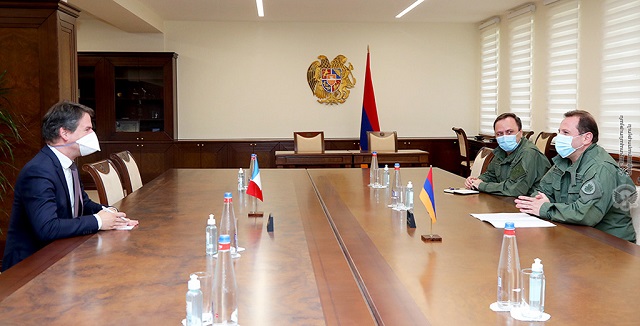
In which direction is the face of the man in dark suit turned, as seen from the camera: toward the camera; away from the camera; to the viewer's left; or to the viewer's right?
to the viewer's right

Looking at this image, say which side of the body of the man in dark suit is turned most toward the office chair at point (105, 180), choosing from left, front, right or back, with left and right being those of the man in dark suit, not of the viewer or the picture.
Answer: left

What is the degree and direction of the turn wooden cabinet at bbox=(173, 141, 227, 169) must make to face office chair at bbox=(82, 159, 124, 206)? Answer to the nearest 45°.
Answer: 0° — it already faces it

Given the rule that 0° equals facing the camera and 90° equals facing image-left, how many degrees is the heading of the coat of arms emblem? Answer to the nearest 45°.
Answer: approximately 0°

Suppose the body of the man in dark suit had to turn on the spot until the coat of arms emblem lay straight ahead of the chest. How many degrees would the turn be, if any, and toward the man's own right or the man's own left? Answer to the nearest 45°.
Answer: approximately 45° to the man's own left

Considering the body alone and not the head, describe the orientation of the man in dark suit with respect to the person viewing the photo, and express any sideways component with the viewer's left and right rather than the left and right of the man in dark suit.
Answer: facing to the right of the viewer

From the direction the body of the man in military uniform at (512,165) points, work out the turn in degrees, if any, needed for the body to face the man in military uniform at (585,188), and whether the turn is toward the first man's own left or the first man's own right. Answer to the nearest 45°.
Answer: approximately 45° to the first man's own left
